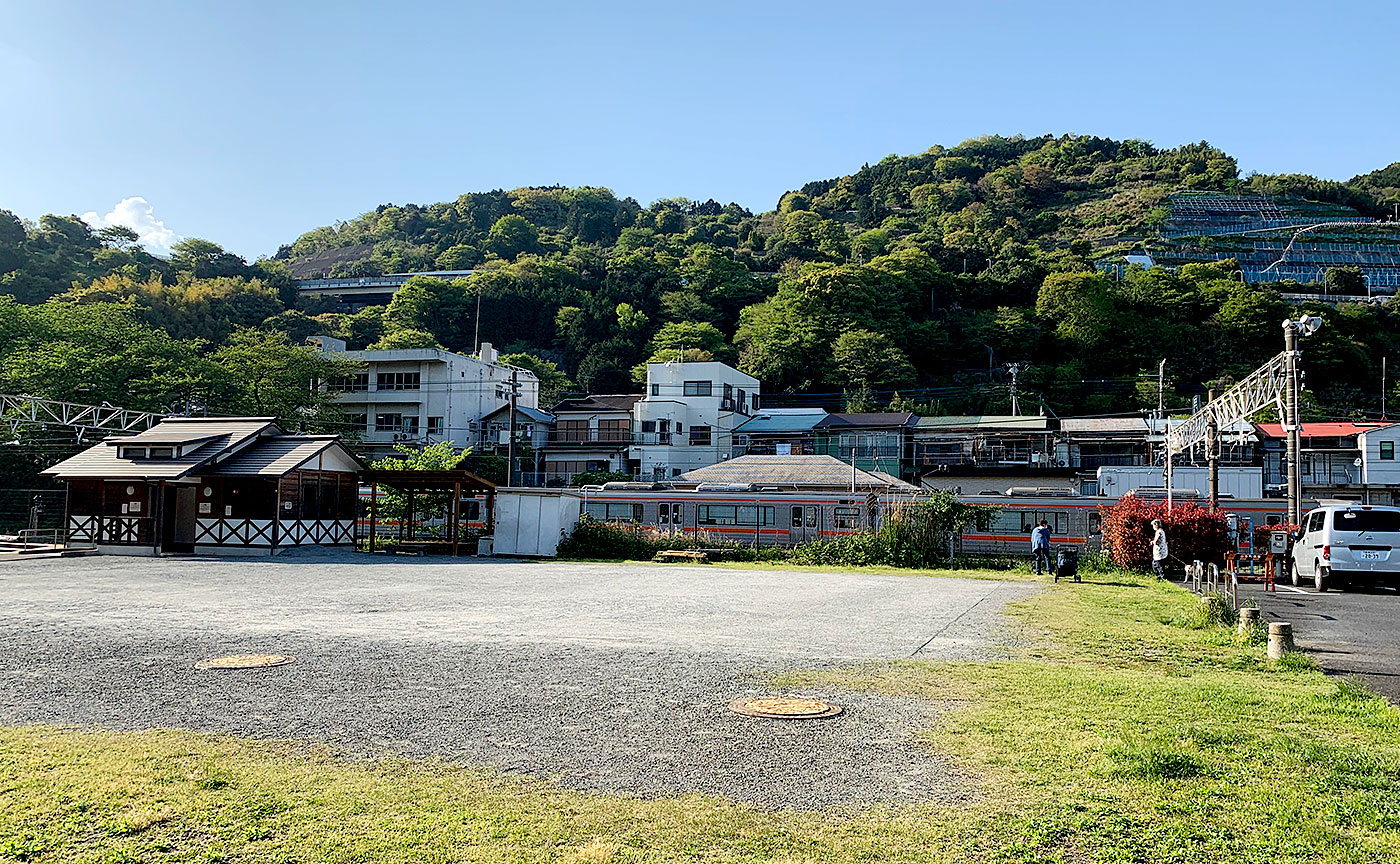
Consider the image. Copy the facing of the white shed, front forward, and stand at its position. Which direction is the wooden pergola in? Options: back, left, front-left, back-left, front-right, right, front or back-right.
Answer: right

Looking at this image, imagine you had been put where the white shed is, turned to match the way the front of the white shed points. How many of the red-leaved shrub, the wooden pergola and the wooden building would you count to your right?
2

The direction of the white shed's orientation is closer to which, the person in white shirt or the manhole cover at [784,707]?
the manhole cover

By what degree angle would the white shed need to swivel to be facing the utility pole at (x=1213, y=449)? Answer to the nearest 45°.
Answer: approximately 90° to its left

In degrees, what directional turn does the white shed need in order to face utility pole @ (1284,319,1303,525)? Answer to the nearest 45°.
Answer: approximately 45° to its left

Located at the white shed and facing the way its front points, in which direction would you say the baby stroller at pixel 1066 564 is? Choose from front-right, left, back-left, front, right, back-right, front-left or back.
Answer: front-left

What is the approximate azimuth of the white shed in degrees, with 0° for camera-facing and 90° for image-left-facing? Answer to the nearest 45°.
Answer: approximately 0°

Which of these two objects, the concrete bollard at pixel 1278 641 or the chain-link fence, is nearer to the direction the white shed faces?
the concrete bollard

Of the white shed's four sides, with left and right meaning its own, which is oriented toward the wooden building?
right

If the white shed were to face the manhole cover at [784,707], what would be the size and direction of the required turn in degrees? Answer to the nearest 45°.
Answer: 0° — it already faces it

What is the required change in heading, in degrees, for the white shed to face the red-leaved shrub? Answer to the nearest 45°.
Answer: approximately 45° to its left

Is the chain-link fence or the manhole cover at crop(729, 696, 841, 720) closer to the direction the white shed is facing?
the manhole cover
